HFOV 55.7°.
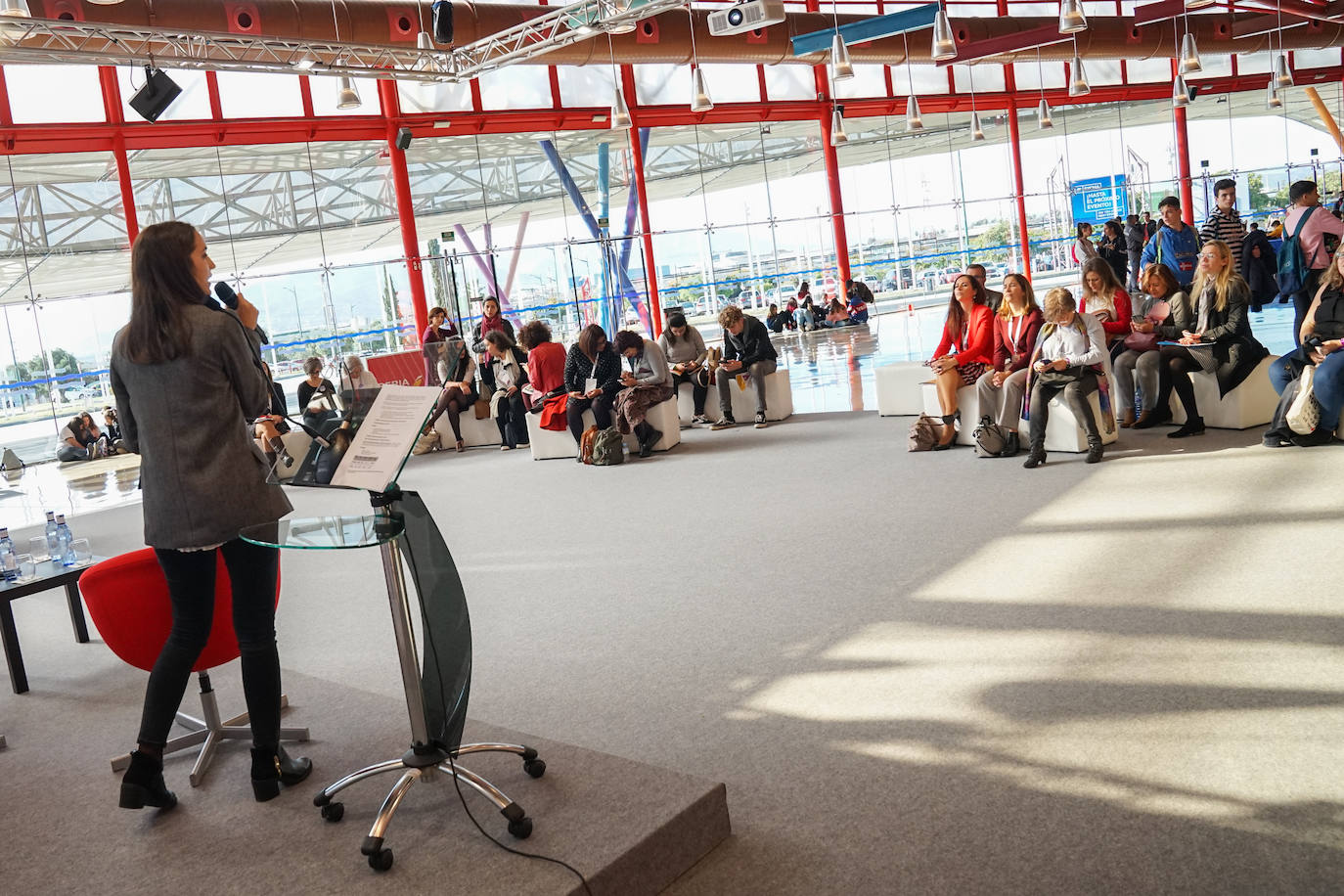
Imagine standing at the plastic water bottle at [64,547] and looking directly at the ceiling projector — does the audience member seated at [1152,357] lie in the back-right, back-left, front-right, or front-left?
front-right

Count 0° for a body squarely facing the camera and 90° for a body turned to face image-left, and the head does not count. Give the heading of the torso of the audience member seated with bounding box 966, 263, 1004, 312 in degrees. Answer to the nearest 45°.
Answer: approximately 45°

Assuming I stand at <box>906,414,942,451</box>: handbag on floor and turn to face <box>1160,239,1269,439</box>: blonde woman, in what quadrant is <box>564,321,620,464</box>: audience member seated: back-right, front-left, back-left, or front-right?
back-left

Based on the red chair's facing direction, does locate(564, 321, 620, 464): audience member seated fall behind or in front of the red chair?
in front

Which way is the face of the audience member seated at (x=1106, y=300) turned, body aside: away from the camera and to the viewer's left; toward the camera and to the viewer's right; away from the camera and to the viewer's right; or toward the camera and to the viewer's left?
toward the camera and to the viewer's left

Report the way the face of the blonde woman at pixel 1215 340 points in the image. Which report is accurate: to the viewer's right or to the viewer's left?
to the viewer's left

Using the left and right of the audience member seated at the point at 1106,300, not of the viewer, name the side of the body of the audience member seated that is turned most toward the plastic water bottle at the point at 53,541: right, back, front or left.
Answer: front

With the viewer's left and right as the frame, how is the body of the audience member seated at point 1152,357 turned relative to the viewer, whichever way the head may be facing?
facing the viewer and to the left of the viewer

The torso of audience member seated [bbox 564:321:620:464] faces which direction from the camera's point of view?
toward the camera

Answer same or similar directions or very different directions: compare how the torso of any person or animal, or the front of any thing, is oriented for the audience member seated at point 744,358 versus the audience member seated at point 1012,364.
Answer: same or similar directions

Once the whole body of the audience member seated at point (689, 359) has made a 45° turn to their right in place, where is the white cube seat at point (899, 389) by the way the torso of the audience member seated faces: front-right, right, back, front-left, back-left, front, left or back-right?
left

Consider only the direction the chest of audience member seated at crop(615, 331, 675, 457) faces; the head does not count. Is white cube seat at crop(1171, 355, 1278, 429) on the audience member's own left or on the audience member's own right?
on the audience member's own left

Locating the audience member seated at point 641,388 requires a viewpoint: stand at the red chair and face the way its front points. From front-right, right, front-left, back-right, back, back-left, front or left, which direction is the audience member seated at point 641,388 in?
front

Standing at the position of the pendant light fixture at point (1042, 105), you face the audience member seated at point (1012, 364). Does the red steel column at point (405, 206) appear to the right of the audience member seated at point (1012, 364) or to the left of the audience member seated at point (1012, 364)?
right

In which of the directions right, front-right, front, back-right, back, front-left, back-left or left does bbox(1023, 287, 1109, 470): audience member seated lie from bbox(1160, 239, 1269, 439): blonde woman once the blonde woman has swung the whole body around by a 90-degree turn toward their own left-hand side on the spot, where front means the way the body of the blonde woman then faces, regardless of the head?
right

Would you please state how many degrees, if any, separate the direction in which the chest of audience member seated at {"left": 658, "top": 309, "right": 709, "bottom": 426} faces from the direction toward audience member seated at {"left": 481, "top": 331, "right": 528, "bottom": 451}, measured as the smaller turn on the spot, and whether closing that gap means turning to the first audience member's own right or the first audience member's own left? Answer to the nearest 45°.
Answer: approximately 90° to the first audience member's own right

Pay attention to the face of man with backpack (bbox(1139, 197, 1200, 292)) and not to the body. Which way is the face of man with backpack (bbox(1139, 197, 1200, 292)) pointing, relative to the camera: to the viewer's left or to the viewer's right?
to the viewer's left
